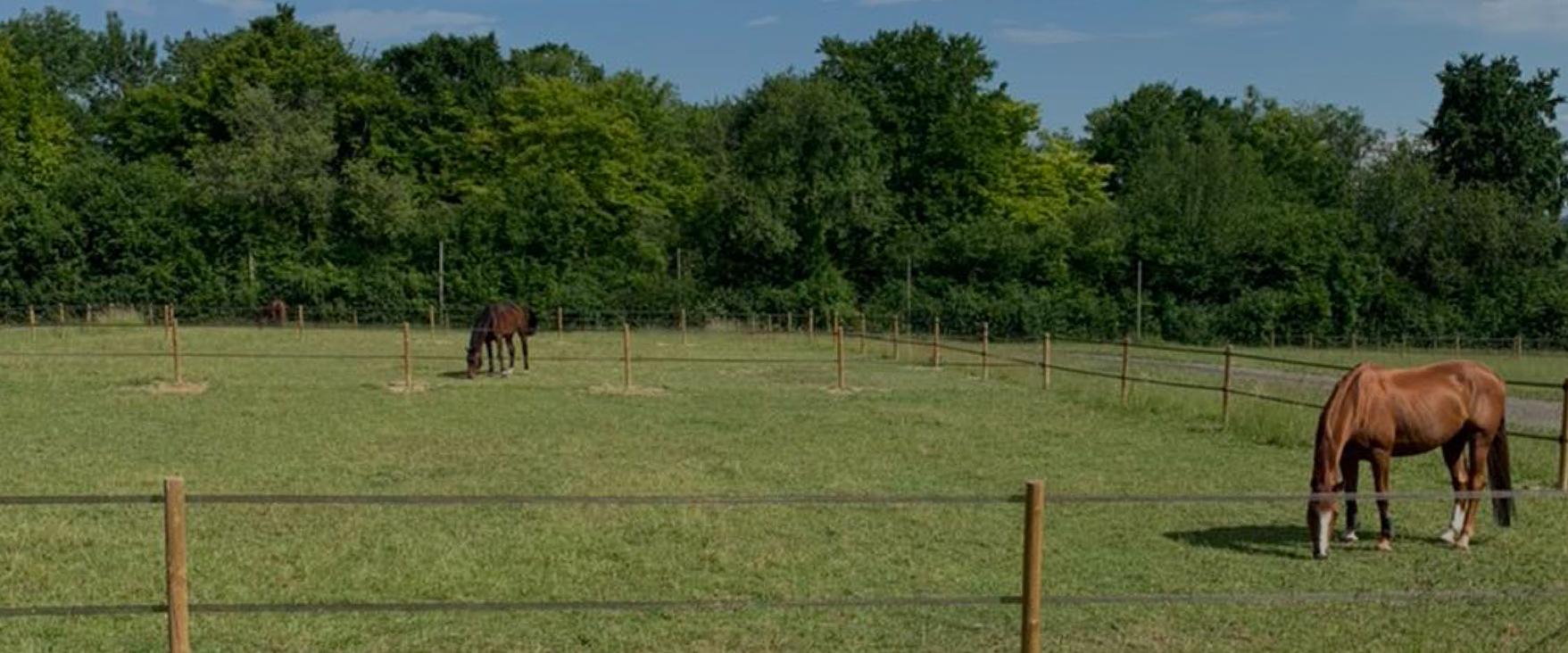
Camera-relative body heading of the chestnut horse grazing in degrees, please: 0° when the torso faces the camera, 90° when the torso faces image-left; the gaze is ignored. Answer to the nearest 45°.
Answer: approximately 90°

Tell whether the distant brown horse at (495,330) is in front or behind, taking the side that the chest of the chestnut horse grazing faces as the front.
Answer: in front

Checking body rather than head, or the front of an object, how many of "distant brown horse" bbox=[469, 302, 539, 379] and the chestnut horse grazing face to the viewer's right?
0

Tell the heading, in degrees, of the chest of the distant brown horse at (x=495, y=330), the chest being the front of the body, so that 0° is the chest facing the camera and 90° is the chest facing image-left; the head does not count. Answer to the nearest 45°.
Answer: approximately 45°

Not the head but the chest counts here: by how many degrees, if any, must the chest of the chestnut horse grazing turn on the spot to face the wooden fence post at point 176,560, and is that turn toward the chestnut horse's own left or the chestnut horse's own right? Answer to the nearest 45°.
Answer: approximately 45° to the chestnut horse's own left

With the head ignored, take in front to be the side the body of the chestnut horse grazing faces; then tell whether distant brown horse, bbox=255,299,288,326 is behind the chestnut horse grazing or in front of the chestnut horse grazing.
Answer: in front

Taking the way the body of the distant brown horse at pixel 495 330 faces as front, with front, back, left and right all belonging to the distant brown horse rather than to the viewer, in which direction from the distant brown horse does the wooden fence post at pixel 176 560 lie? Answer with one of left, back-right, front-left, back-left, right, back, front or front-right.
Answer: front-left

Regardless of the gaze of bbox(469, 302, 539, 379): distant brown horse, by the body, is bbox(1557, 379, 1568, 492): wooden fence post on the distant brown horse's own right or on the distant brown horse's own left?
on the distant brown horse's own left

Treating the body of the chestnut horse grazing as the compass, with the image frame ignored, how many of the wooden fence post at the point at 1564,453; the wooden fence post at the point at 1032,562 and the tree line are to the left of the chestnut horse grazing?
1

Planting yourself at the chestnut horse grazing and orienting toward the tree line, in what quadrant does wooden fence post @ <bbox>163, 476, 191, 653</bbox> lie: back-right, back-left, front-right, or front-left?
back-left
